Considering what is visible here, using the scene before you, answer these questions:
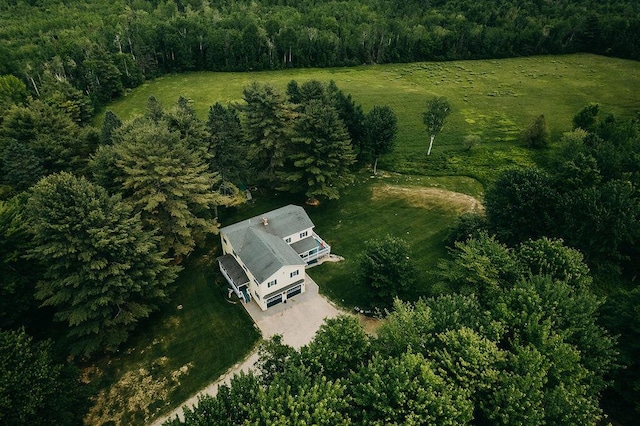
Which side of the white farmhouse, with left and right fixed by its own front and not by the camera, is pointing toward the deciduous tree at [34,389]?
right

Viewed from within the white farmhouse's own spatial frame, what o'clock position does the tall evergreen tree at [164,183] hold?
The tall evergreen tree is roughly at 5 o'clock from the white farmhouse.

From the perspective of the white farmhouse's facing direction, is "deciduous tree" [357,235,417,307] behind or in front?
in front

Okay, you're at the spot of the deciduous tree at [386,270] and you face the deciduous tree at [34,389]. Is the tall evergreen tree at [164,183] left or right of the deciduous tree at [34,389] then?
right

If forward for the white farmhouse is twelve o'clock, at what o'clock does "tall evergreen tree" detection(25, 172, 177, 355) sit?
The tall evergreen tree is roughly at 4 o'clock from the white farmhouse.

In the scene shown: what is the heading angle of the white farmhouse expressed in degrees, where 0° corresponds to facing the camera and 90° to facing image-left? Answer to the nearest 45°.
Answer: approximately 315°

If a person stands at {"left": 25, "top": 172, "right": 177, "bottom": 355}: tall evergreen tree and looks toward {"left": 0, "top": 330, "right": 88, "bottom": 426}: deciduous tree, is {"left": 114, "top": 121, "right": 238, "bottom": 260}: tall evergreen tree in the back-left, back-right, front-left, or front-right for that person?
back-left
